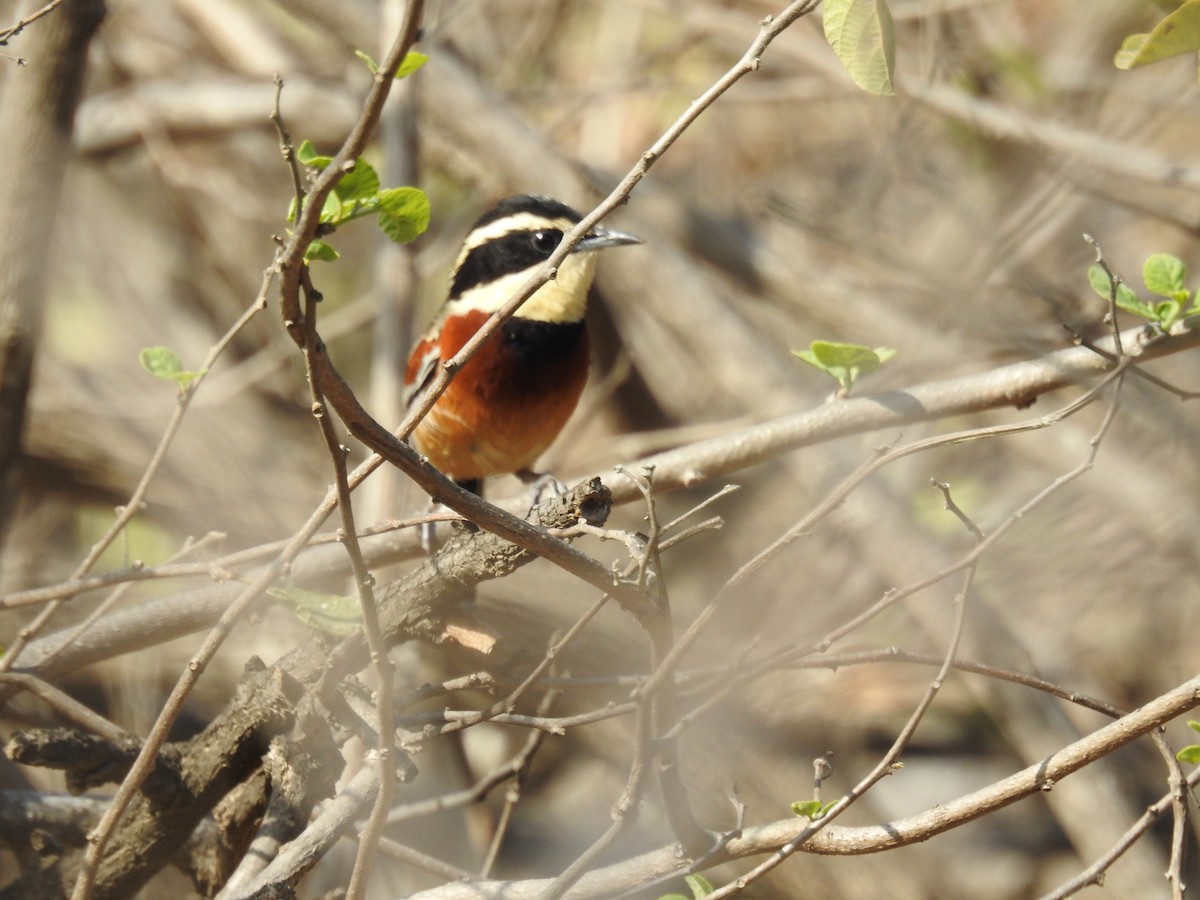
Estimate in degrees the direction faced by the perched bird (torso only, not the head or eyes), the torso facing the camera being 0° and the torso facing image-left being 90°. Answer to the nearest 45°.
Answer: approximately 315°

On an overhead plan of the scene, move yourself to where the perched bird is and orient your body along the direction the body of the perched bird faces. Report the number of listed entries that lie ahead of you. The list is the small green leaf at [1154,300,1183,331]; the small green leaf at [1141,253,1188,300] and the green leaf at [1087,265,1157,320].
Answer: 3

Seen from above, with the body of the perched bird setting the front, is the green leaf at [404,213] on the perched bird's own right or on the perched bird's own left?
on the perched bird's own right
